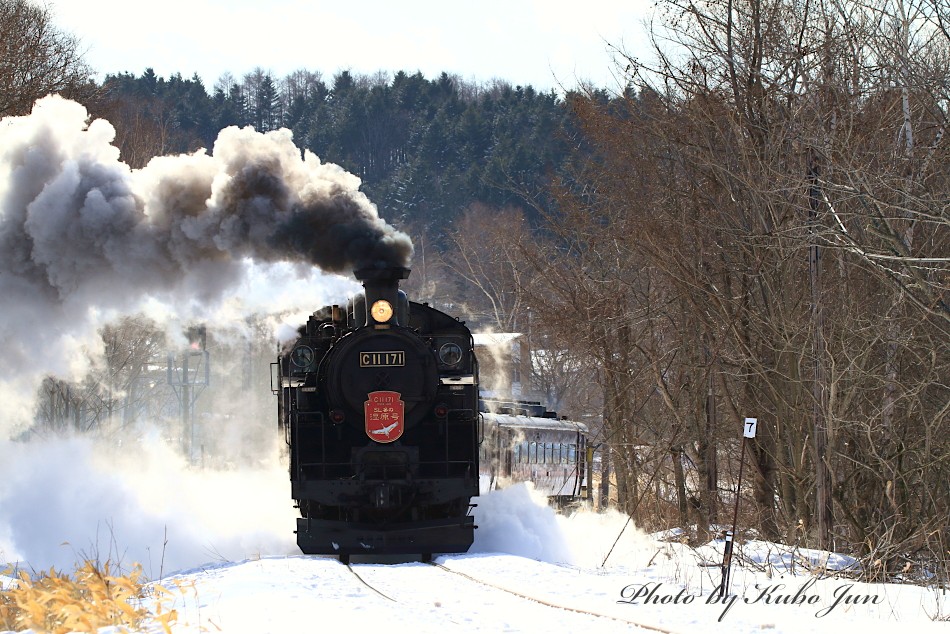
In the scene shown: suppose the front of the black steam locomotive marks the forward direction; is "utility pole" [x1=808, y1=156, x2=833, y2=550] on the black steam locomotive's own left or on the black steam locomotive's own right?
on the black steam locomotive's own left

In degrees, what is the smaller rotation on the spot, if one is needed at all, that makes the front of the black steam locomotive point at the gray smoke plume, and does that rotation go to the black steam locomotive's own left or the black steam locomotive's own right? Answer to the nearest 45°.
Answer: approximately 135° to the black steam locomotive's own right

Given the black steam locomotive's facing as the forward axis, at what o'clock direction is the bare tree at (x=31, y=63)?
The bare tree is roughly at 5 o'clock from the black steam locomotive.

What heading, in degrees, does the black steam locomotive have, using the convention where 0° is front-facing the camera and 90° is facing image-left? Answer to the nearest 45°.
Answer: approximately 0°
